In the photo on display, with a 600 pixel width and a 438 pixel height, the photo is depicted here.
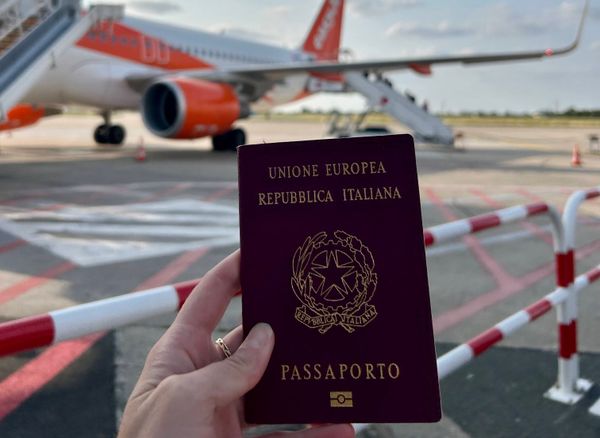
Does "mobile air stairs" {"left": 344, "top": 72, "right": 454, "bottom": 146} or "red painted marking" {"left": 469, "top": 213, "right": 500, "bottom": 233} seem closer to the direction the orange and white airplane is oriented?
the red painted marking

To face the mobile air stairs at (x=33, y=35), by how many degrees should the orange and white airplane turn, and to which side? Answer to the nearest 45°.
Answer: approximately 45° to its left

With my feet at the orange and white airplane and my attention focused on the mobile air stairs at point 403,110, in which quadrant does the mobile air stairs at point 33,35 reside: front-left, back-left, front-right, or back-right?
back-right

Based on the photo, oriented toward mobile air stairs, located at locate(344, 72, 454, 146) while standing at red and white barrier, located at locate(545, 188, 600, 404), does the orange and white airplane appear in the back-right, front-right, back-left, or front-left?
front-left

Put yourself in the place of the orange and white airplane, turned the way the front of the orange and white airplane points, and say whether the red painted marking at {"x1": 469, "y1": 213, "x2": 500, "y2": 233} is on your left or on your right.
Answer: on your left

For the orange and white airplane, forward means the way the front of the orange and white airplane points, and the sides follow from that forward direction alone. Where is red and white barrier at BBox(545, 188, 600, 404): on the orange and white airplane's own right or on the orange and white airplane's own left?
on the orange and white airplane's own left

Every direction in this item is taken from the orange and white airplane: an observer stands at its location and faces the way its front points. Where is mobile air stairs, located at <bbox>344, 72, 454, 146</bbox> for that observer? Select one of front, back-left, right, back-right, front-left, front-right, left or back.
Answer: back

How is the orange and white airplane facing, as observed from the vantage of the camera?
facing the viewer and to the left of the viewer

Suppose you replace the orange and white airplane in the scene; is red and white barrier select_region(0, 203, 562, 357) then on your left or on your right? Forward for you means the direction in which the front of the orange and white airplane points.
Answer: on your left

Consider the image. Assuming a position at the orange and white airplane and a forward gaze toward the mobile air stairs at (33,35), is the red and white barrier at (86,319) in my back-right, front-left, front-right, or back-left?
front-left
